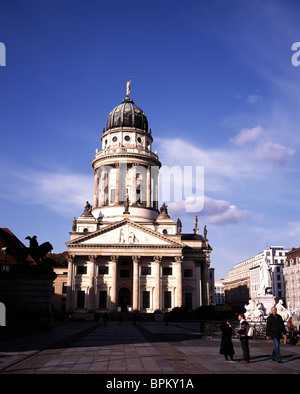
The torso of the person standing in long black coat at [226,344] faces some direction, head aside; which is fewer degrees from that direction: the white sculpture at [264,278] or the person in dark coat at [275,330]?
the person in dark coat

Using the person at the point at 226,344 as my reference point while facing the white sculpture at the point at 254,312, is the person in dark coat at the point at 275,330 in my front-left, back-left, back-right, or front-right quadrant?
front-right

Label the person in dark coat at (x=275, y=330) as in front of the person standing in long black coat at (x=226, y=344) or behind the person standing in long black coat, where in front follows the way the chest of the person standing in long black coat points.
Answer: in front

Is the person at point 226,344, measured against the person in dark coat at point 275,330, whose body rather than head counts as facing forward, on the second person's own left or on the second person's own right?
on the second person's own right

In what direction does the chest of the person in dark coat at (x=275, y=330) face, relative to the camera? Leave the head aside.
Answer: toward the camera

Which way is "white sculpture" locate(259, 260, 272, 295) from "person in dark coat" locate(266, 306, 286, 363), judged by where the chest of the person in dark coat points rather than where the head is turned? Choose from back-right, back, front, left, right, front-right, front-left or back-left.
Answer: back

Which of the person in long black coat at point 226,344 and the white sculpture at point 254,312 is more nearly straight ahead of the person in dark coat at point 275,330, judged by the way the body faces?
the person in long black coat

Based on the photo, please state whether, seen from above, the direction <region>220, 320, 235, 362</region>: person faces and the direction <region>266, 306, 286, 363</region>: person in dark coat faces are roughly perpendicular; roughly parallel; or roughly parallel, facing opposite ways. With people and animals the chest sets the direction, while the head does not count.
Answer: roughly perpendicular

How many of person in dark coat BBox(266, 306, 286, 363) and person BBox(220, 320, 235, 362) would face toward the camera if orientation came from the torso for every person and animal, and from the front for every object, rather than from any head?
1
